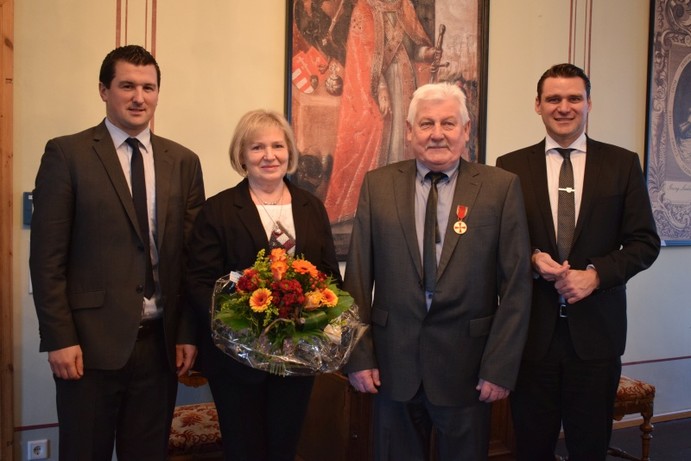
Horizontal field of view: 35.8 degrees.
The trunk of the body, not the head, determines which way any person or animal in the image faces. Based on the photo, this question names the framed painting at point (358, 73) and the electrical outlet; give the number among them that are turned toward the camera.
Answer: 2

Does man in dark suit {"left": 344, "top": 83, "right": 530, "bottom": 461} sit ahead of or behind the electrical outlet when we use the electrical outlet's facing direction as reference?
ahead

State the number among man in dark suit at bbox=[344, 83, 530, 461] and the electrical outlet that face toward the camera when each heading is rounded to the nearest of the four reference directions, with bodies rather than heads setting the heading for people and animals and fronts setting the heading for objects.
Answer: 2

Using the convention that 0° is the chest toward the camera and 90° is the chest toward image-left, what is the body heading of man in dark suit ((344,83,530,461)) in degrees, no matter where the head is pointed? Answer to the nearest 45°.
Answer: approximately 0°

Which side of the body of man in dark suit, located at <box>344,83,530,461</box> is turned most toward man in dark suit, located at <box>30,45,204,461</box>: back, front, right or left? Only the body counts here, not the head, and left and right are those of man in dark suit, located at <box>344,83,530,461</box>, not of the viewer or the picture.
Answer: right

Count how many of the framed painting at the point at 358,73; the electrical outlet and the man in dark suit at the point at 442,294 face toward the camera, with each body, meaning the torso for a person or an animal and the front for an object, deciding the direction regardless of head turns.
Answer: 3

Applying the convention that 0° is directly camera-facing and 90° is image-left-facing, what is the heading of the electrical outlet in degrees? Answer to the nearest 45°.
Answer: approximately 0°

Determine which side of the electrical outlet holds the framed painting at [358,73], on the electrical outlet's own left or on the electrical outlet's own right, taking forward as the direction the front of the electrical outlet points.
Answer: on the electrical outlet's own left
